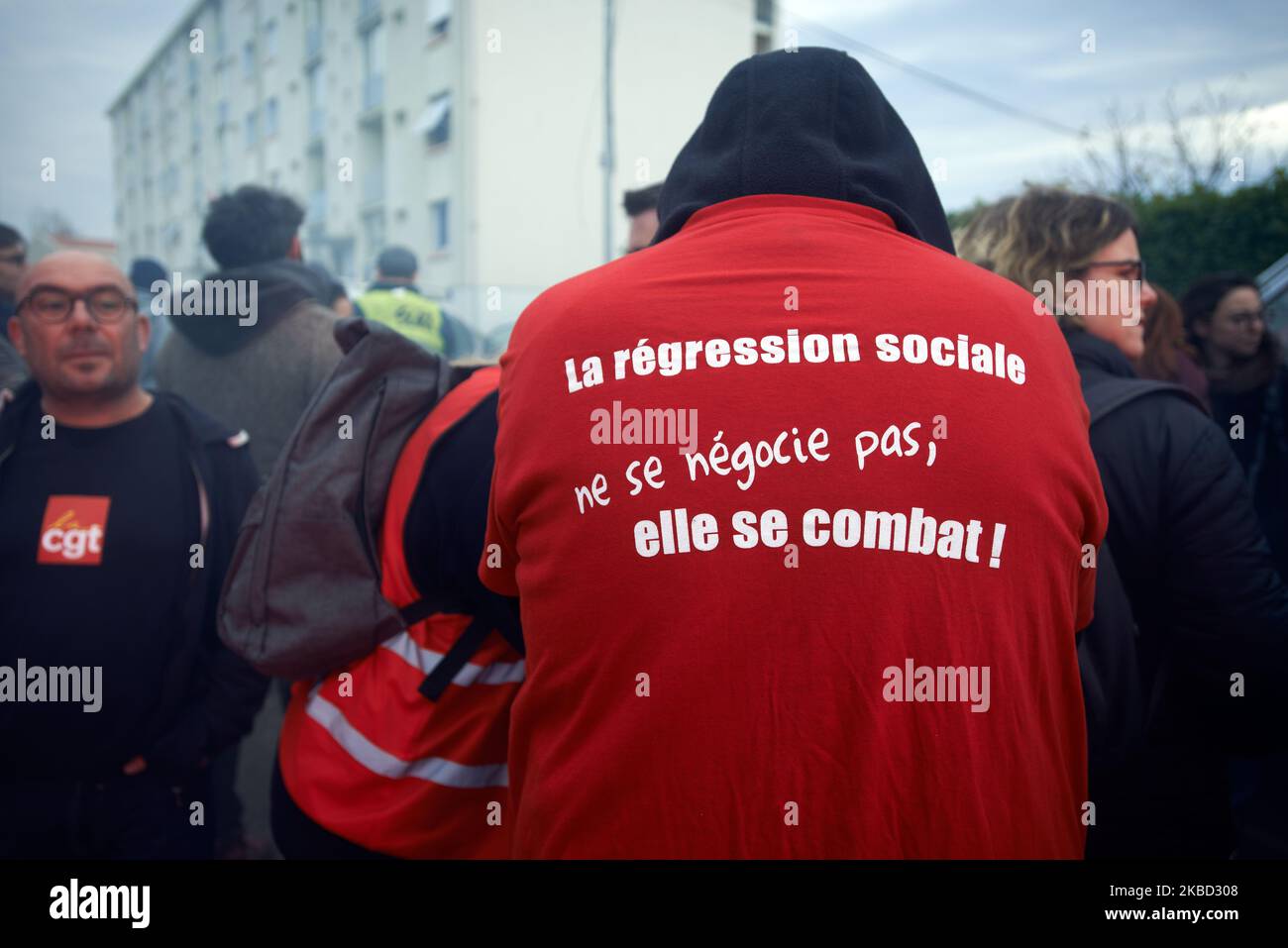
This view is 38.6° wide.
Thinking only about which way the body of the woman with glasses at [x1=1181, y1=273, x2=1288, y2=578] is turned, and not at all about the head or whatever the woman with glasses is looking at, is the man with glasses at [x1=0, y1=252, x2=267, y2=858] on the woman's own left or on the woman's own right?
on the woman's own right

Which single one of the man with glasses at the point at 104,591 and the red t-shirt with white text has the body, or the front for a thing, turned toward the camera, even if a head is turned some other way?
the man with glasses

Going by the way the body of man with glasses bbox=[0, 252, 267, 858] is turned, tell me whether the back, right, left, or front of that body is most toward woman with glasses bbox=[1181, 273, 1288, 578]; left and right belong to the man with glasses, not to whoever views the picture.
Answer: left

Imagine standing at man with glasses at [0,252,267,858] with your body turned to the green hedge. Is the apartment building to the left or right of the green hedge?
left

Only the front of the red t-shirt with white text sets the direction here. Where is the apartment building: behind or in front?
in front

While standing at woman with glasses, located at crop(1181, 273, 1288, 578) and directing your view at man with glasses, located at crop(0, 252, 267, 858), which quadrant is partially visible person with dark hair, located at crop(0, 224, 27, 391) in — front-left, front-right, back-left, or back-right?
front-right

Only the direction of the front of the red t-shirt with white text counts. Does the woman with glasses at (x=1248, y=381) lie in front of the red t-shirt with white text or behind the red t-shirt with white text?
in front

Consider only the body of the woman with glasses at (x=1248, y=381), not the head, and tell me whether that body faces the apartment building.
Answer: no

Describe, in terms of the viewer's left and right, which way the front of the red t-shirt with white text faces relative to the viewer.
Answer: facing away from the viewer

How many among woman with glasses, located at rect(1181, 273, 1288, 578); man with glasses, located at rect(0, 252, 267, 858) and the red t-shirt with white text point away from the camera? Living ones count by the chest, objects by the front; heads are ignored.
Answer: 1

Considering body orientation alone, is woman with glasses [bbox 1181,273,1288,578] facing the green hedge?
no

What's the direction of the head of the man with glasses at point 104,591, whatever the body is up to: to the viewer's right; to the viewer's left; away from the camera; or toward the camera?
toward the camera

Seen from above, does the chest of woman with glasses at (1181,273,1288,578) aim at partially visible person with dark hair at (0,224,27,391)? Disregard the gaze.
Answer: no

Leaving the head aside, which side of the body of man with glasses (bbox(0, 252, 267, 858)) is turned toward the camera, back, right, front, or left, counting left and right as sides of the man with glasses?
front
